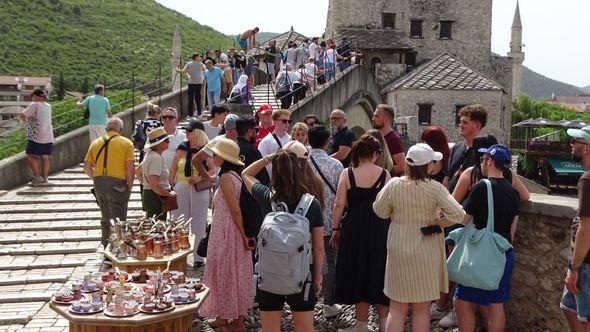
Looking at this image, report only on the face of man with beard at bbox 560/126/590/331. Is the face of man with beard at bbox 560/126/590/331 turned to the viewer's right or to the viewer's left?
to the viewer's left

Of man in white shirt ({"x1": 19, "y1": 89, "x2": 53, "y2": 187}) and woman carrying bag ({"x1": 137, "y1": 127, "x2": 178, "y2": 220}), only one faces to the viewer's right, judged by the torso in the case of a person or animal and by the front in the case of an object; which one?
the woman carrying bag

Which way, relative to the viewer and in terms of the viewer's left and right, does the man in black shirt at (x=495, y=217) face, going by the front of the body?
facing away from the viewer and to the left of the viewer

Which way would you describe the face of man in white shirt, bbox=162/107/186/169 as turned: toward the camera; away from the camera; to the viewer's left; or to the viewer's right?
toward the camera

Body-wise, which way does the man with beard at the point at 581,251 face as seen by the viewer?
to the viewer's left

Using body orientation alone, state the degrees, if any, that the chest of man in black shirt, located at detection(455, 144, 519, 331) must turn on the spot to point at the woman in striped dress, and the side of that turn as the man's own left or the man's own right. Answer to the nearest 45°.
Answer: approximately 90° to the man's own left

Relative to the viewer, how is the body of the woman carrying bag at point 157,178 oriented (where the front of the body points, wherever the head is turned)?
to the viewer's right
